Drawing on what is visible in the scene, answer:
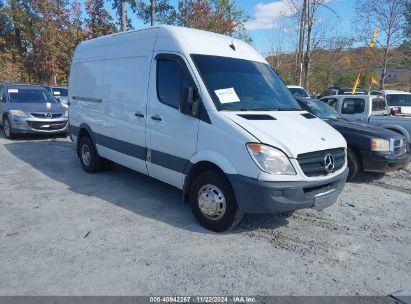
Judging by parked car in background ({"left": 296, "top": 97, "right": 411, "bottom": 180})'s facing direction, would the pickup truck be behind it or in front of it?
behind

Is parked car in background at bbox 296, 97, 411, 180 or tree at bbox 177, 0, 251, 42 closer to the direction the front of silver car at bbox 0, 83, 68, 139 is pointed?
the parked car in background

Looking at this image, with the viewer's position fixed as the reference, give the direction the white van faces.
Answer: facing the viewer and to the right of the viewer

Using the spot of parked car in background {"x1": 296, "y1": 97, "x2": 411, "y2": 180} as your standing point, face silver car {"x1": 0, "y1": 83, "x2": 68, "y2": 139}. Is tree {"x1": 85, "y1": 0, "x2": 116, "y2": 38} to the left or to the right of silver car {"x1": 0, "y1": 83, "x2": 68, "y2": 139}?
right

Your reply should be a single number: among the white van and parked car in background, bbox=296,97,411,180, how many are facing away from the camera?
0

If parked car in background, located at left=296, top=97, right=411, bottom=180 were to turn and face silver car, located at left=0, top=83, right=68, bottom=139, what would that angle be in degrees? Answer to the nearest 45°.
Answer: approximately 135° to its right

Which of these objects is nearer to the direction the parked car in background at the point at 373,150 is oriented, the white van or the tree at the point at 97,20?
the white van

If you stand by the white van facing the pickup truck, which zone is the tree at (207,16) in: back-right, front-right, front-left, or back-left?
front-left

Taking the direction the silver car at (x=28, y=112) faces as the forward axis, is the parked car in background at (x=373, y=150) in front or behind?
in front

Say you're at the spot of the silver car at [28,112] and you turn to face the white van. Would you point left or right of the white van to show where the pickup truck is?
left

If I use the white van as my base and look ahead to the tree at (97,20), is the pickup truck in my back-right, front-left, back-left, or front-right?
front-right

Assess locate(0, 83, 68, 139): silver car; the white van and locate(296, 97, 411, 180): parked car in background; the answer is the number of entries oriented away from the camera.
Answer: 0

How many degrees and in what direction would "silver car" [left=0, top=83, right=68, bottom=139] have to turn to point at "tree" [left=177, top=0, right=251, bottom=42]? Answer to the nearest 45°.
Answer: approximately 90° to its left

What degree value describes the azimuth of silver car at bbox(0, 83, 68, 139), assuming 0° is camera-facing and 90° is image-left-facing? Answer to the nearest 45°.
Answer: approximately 315°
